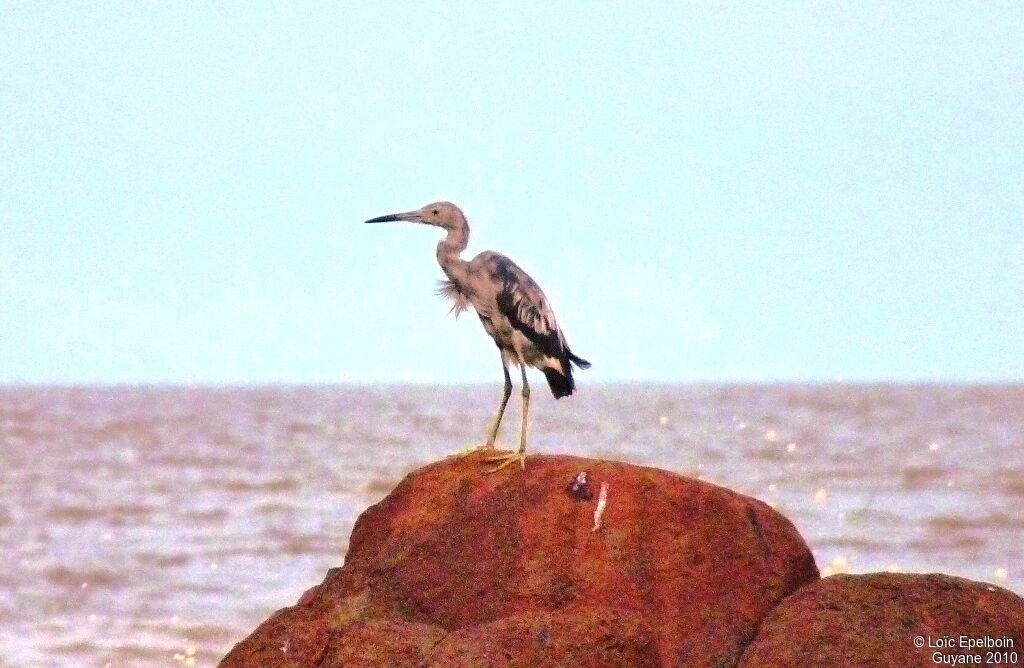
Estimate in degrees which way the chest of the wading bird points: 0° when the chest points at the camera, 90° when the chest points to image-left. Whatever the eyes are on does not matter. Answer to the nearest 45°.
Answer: approximately 90°

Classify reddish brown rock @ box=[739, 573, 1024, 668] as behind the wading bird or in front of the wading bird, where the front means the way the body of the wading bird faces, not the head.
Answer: behind
